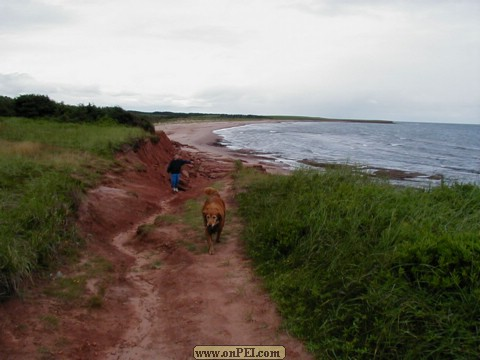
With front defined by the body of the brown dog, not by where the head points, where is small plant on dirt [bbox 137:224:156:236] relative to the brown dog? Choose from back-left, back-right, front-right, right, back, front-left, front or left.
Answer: back-right

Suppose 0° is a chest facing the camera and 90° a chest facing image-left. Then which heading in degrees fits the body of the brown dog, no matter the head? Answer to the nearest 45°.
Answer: approximately 0°

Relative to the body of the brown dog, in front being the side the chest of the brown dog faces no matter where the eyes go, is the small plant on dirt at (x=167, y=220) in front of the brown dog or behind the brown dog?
behind

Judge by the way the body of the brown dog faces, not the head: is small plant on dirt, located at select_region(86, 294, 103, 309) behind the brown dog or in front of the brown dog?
in front

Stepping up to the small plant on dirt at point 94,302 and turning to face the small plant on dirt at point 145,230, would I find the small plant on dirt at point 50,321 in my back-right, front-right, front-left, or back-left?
back-left

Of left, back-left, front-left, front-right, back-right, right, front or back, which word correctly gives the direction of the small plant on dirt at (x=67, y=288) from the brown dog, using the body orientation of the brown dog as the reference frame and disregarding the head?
front-right

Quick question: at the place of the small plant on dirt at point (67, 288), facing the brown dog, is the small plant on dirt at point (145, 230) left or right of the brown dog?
left
